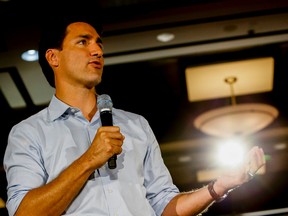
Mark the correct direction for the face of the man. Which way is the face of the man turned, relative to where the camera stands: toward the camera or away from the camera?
toward the camera

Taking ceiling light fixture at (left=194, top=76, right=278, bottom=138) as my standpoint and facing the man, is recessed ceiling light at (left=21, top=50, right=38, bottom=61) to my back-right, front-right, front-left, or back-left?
front-right

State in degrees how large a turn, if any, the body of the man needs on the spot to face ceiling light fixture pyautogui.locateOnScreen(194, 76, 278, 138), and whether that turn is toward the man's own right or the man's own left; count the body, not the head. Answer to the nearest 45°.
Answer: approximately 135° to the man's own left
